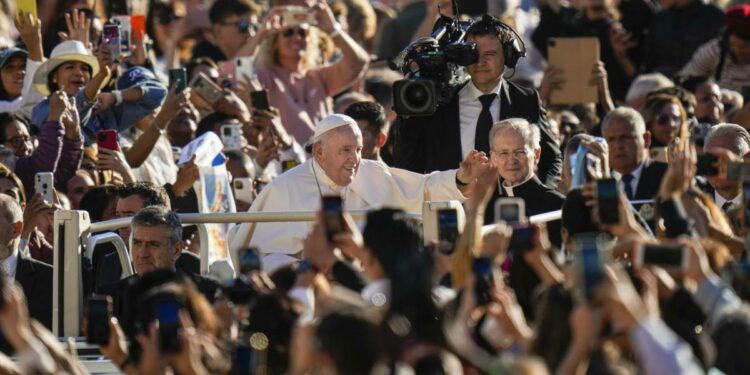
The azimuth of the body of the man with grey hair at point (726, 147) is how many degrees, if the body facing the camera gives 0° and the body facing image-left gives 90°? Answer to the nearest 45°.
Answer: approximately 45°

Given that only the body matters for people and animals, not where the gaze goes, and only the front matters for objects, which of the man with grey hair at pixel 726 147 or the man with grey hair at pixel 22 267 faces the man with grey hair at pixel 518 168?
the man with grey hair at pixel 726 147

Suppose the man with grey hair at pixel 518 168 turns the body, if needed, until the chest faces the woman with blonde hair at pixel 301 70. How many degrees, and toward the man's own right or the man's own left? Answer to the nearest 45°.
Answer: approximately 90° to the man's own right

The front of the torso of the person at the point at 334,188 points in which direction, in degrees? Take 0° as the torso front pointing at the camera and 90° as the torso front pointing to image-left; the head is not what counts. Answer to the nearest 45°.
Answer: approximately 315°
